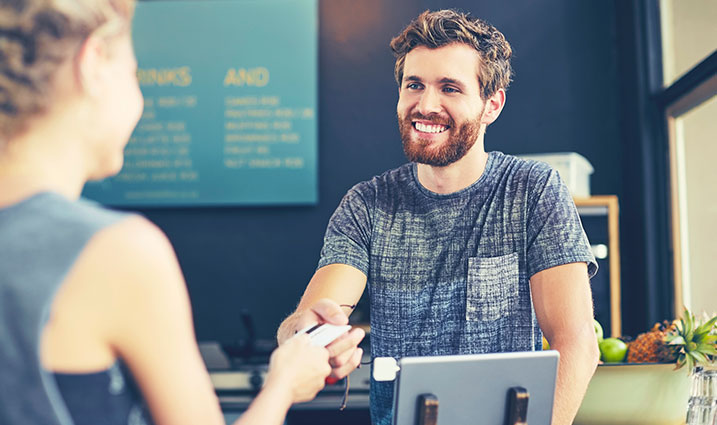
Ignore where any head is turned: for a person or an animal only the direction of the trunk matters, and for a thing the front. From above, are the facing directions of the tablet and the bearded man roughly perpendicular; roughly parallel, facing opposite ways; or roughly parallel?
roughly parallel, facing opposite ways

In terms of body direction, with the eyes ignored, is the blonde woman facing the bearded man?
yes

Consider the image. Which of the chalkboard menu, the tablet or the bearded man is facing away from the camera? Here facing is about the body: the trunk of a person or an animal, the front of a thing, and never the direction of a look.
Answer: the tablet

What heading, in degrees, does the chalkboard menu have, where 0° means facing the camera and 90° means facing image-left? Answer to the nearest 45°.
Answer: approximately 0°

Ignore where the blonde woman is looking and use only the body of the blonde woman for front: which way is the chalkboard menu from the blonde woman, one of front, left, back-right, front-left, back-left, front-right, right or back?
front-left

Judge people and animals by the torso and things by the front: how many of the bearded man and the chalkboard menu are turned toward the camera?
2

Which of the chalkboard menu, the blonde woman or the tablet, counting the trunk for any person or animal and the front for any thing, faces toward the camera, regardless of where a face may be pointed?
the chalkboard menu

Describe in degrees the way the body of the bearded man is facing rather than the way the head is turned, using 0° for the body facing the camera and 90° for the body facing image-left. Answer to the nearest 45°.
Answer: approximately 0°

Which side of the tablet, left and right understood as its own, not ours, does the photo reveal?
back

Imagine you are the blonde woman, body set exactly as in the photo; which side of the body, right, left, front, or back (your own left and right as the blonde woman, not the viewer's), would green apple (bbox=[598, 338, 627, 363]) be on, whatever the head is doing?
front

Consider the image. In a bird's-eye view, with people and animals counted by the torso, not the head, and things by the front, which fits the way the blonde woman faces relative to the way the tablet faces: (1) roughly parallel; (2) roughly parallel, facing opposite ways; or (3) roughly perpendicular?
roughly parallel

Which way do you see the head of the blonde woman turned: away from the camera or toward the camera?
away from the camera
